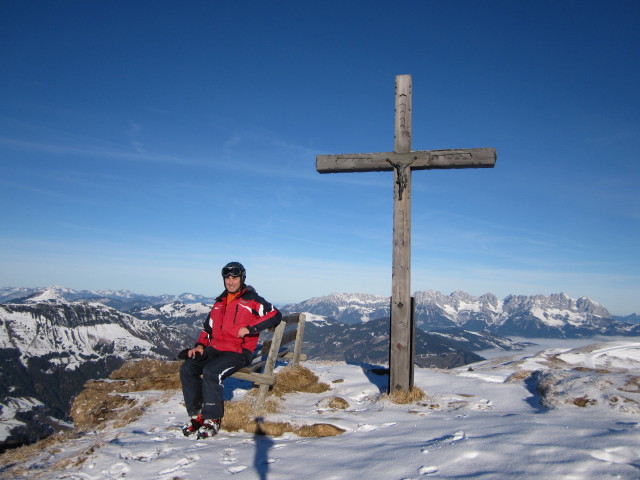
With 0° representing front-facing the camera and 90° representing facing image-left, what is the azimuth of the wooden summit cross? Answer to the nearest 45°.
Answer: approximately 0°
